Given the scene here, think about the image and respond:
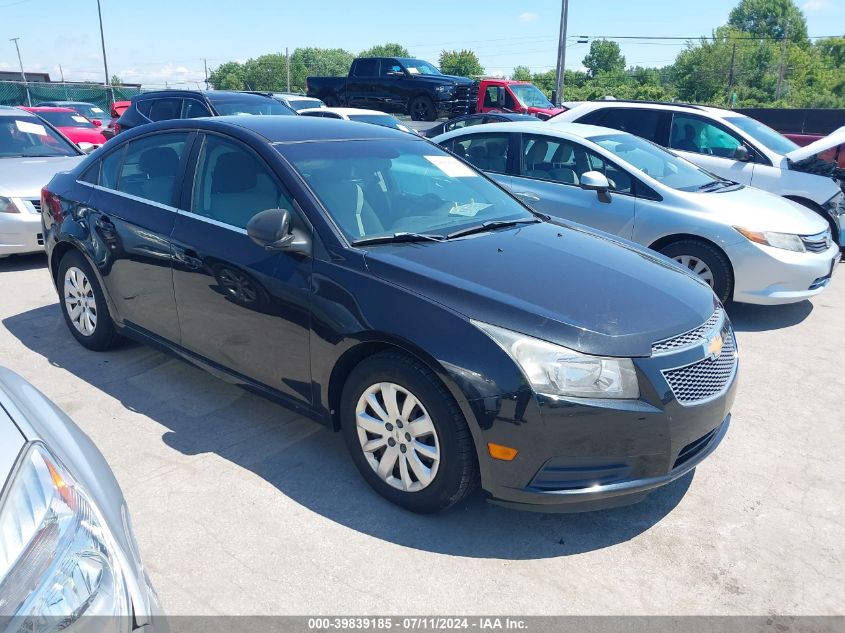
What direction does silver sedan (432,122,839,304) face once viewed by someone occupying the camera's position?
facing the viewer and to the right of the viewer

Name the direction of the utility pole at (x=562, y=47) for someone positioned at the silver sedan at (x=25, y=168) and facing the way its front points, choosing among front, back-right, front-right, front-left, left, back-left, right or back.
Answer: left

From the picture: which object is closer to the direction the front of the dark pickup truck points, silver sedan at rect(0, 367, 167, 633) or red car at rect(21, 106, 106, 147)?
the silver sedan

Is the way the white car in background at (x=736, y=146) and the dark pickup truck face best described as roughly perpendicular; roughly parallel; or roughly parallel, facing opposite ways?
roughly parallel

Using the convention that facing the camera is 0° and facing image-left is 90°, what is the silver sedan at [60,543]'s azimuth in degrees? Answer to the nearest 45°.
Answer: approximately 315°

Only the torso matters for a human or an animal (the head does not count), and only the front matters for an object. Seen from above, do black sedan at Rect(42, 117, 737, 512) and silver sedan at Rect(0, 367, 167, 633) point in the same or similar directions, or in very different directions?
same or similar directions

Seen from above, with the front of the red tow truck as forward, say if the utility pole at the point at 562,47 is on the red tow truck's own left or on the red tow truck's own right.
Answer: on the red tow truck's own left

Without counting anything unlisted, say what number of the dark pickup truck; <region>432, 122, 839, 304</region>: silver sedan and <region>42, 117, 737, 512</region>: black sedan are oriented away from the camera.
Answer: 0

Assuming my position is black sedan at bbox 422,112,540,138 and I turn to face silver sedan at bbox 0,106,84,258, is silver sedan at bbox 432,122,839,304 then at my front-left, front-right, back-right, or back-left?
front-left

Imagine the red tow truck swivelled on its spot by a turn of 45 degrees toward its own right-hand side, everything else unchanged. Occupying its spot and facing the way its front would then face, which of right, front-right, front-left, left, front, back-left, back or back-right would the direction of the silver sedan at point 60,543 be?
front

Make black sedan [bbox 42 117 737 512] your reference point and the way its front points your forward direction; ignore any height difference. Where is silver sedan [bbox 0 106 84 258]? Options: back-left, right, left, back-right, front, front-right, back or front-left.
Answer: back

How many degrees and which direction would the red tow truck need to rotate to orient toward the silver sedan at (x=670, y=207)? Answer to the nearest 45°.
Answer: approximately 45° to its right
